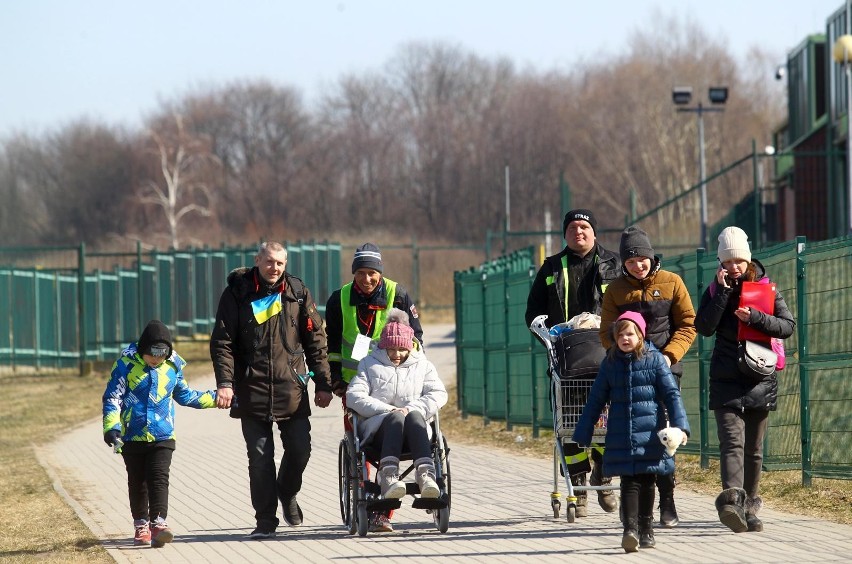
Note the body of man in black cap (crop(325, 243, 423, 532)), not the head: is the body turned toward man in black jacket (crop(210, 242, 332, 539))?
no

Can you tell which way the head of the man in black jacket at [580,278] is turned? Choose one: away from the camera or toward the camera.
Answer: toward the camera

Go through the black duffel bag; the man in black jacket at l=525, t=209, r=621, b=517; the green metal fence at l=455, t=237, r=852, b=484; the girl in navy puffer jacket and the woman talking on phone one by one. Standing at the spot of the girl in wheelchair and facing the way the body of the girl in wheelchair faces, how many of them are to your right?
0

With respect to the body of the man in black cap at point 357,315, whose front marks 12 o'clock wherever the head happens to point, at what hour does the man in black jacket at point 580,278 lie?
The man in black jacket is roughly at 9 o'clock from the man in black cap.

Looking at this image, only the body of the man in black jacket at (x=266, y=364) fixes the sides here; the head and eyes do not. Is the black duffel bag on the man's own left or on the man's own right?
on the man's own left

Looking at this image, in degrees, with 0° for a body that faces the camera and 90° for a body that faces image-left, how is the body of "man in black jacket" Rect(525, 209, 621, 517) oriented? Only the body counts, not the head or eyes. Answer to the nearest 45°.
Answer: approximately 0°

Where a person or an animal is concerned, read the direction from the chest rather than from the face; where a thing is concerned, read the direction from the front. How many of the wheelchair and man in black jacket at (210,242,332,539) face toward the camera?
2

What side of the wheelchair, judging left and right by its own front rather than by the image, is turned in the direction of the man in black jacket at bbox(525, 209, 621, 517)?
left

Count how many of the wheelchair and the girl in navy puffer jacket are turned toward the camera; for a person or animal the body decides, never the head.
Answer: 2

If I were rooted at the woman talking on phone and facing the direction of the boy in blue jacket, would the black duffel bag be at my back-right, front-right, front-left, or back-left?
front-right

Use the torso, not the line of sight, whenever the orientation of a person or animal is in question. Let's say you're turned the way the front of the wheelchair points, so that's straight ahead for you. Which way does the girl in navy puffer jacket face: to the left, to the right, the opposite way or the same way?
the same way

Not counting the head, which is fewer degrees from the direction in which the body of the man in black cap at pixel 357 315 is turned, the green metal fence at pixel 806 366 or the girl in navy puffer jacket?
the girl in navy puffer jacket

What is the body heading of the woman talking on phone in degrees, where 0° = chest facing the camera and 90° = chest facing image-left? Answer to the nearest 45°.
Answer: approximately 0°

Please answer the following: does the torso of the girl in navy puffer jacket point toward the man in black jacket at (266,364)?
no

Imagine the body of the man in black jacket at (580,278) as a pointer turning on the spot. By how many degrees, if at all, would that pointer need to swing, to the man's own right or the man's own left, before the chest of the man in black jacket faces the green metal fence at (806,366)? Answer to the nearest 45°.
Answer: approximately 135° to the man's own left

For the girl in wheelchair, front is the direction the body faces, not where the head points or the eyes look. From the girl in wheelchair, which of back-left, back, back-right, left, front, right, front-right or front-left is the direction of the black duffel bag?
left

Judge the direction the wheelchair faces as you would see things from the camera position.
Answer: facing the viewer

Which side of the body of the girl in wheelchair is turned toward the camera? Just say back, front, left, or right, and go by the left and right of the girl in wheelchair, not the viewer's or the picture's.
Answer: front

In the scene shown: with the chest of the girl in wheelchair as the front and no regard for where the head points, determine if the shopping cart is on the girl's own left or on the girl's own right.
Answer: on the girl's own left
